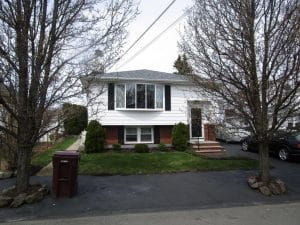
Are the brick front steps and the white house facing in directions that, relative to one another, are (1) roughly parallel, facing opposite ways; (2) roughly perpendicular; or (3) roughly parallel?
roughly parallel

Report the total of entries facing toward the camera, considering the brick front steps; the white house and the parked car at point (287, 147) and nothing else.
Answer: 2

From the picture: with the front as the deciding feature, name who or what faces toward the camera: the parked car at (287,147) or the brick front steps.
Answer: the brick front steps

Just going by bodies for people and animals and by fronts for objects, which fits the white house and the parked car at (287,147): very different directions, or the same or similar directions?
very different directions

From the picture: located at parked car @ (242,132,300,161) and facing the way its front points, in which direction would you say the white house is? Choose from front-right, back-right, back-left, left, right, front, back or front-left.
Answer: front-left

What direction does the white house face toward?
toward the camera

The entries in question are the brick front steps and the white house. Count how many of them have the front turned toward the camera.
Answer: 2

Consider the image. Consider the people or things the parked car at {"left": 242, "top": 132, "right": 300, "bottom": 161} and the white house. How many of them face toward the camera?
1

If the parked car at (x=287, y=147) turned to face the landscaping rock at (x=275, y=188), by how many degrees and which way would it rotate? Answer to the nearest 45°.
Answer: approximately 135° to its left

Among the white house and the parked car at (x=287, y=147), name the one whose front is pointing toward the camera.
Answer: the white house
